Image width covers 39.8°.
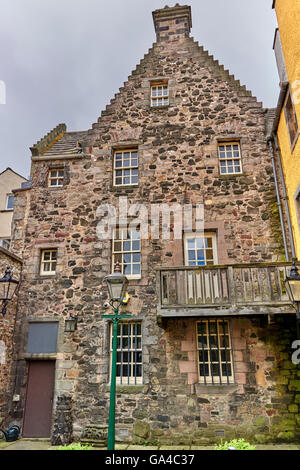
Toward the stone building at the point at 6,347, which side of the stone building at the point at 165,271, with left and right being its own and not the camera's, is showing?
right

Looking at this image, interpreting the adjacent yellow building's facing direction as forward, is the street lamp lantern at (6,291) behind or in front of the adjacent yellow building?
in front

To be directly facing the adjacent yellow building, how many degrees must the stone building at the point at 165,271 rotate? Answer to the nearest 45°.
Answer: approximately 45° to its left

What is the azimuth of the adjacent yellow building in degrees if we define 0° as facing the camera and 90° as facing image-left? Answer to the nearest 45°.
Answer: approximately 90°
